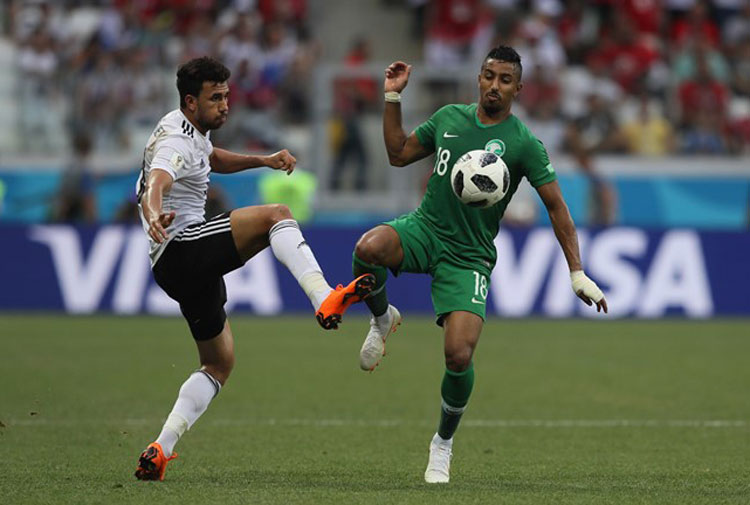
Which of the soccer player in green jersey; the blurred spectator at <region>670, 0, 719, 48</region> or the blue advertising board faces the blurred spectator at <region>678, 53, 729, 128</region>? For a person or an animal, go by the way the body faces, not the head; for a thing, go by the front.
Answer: the blurred spectator at <region>670, 0, 719, 48</region>

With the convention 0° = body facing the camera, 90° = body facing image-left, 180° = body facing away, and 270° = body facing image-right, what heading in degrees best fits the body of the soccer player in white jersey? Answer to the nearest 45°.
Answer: approximately 270°

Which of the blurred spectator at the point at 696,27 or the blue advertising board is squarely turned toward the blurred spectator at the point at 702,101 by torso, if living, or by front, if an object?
the blurred spectator at the point at 696,27

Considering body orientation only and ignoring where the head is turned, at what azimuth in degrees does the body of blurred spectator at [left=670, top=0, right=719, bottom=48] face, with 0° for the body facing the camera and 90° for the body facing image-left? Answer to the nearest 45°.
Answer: approximately 0°

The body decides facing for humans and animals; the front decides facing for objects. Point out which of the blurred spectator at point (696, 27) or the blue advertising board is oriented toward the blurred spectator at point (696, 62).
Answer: the blurred spectator at point (696, 27)

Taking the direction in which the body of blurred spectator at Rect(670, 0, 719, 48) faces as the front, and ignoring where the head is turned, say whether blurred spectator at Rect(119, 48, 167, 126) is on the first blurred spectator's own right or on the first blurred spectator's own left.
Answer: on the first blurred spectator's own right

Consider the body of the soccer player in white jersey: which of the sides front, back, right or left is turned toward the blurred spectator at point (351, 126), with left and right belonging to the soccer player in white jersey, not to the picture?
left
